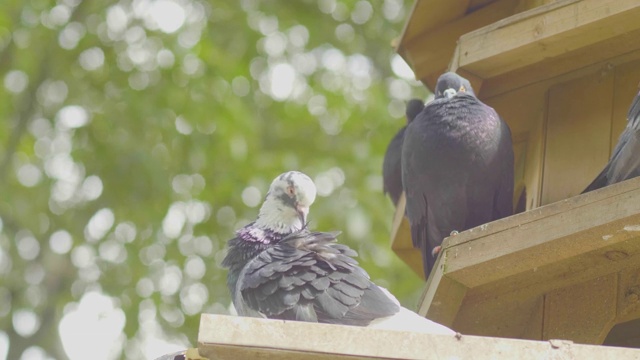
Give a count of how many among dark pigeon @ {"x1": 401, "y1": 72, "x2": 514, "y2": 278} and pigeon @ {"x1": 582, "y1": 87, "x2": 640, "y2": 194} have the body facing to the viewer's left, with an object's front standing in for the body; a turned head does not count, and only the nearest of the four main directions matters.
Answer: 0

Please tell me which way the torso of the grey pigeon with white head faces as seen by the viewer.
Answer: to the viewer's left

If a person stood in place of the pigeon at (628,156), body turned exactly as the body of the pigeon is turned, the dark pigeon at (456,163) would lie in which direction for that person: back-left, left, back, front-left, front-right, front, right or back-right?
back-left

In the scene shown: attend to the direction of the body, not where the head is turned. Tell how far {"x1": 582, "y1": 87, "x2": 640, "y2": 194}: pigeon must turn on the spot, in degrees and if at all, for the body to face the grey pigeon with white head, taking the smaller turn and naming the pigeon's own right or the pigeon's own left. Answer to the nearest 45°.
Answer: approximately 180°

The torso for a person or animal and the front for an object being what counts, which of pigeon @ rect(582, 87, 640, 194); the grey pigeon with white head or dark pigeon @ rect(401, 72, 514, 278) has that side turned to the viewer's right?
the pigeon

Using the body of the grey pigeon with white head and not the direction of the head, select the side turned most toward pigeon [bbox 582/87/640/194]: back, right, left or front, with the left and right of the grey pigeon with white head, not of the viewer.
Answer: back

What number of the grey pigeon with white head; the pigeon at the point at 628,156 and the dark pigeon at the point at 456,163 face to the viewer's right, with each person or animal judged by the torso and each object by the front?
1

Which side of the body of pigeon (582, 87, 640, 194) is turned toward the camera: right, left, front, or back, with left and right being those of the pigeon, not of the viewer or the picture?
right

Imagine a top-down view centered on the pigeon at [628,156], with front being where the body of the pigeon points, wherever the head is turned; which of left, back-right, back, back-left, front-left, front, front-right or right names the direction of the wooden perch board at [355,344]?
back-right

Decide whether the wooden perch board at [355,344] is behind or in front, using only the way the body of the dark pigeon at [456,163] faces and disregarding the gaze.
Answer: in front

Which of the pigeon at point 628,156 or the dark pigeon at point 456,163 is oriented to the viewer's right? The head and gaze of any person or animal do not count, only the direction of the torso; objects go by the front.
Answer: the pigeon

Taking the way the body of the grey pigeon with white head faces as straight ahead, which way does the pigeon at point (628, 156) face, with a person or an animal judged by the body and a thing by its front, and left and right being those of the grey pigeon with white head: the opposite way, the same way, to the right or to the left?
the opposite way

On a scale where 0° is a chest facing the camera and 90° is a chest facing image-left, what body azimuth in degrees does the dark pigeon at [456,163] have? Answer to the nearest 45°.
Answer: approximately 0°

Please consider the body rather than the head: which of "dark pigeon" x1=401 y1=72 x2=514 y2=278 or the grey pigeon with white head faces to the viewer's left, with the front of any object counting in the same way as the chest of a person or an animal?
the grey pigeon with white head
